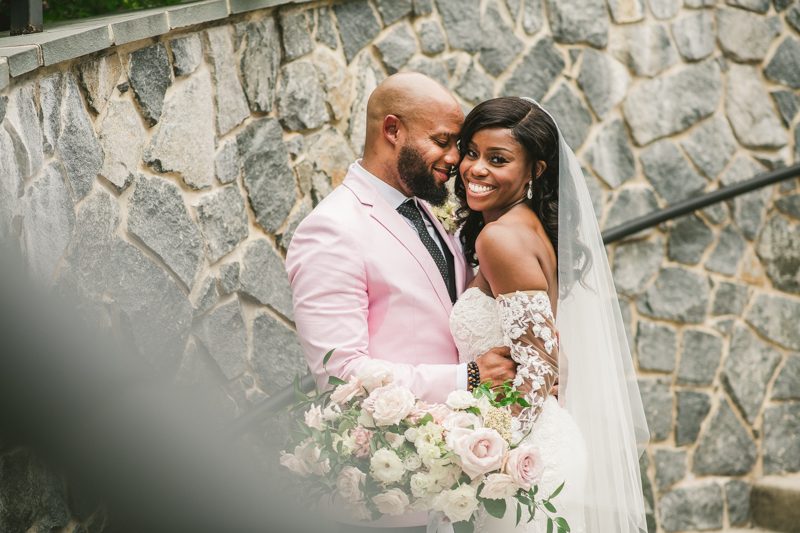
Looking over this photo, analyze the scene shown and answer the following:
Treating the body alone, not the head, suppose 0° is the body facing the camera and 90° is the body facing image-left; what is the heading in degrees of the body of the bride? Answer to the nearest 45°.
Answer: approximately 90°

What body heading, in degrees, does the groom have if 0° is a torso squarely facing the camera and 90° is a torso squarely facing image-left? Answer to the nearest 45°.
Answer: approximately 315°

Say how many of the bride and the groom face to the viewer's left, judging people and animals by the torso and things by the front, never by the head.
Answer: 1

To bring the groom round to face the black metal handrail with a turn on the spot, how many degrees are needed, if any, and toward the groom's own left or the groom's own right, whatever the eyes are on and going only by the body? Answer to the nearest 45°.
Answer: approximately 90° to the groom's own left
